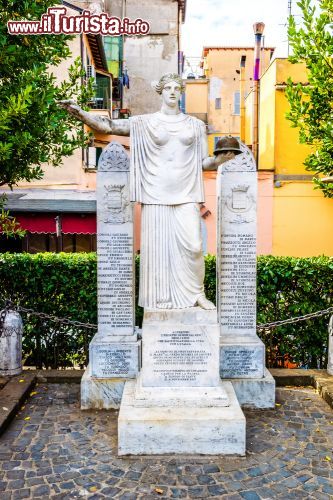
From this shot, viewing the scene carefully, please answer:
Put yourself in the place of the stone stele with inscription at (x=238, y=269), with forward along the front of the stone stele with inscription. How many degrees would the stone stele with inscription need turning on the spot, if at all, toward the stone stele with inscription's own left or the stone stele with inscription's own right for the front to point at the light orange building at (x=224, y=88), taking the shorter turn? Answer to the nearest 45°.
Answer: approximately 180°

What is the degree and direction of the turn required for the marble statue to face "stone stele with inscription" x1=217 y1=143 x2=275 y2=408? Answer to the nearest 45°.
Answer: approximately 135° to its left

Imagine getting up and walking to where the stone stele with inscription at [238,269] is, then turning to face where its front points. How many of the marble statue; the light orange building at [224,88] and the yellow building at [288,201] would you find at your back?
2

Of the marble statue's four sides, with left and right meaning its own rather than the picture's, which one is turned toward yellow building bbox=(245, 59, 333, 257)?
back

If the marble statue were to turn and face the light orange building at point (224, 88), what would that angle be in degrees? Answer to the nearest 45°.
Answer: approximately 180°

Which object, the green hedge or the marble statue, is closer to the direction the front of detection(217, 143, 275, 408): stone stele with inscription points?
the marble statue

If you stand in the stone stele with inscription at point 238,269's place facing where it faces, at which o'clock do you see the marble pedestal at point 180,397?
The marble pedestal is roughly at 1 o'clock from the stone stele with inscription.

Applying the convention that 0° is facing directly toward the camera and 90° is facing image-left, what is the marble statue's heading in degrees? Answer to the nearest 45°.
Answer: approximately 0°

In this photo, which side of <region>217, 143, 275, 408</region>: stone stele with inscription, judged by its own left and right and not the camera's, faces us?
front

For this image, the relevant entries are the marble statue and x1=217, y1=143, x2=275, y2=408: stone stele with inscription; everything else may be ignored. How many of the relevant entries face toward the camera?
2
